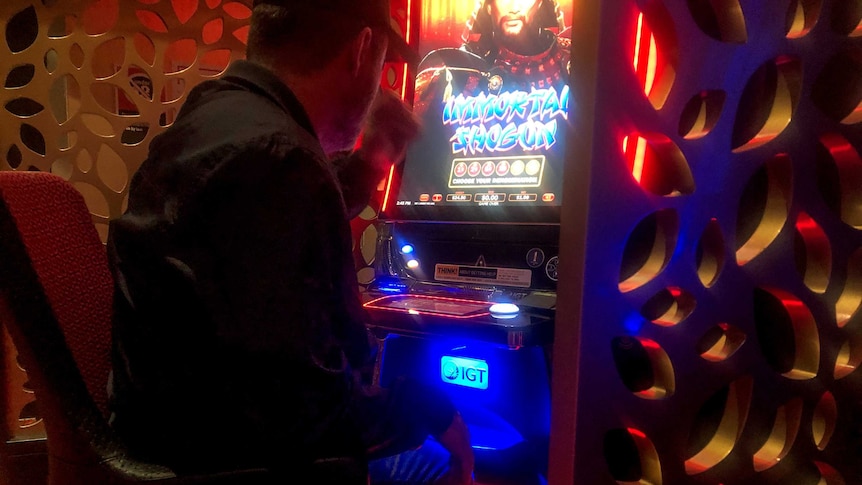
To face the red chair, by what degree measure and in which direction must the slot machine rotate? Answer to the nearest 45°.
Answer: approximately 45° to its right

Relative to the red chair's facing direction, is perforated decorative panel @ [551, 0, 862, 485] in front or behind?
in front

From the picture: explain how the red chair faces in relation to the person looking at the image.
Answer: facing to the right of the viewer

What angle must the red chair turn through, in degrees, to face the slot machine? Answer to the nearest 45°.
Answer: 0° — it already faces it

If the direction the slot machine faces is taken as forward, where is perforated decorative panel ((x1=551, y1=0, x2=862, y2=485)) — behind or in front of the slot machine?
in front

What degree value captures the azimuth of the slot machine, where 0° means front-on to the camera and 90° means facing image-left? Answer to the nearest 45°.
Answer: approximately 0°
